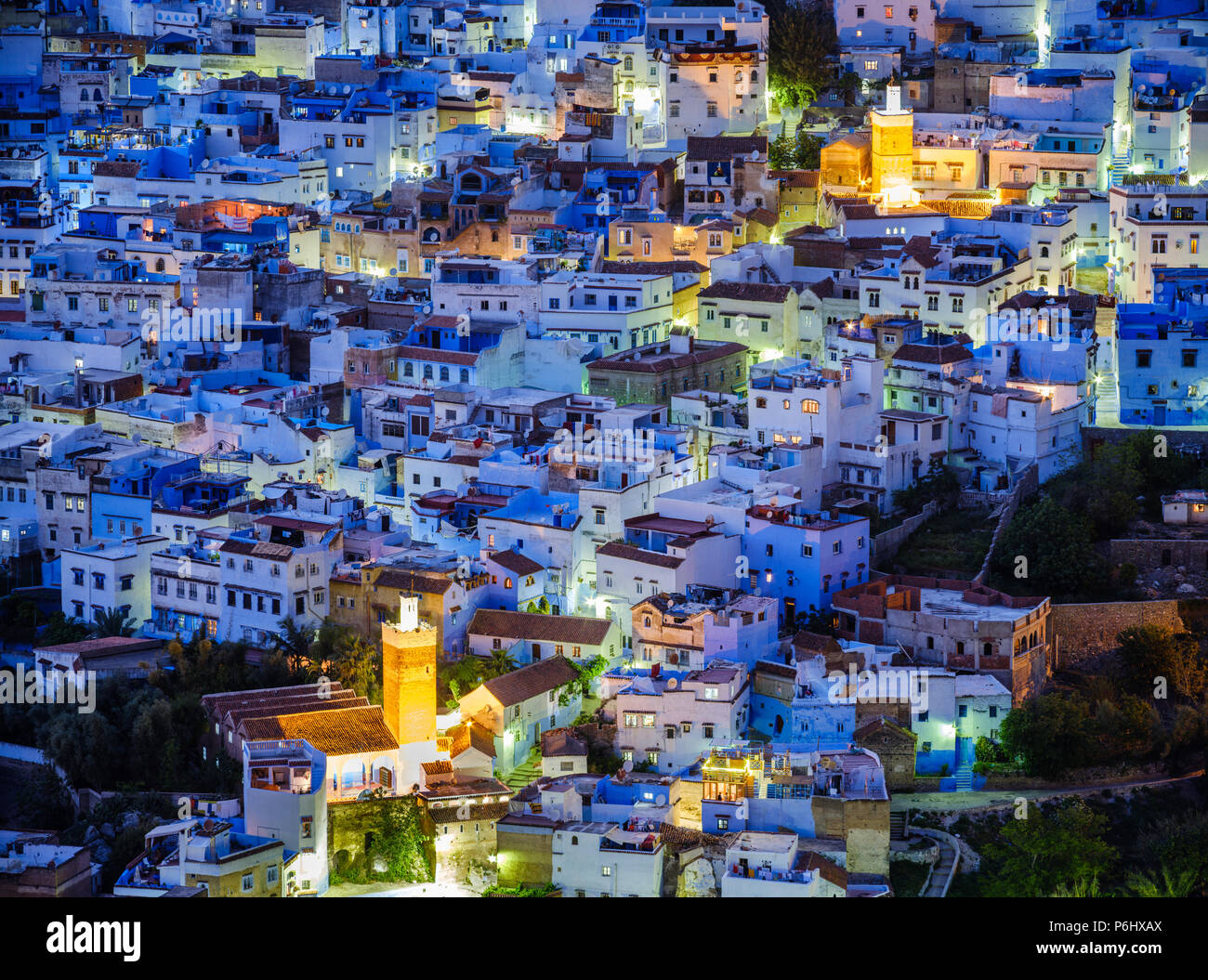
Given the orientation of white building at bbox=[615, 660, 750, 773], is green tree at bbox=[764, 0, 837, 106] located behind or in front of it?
behind

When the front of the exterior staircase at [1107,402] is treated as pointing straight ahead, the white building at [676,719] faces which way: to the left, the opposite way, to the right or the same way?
the same way

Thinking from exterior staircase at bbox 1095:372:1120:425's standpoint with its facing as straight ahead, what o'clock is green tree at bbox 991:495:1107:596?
The green tree is roughly at 12 o'clock from the exterior staircase.

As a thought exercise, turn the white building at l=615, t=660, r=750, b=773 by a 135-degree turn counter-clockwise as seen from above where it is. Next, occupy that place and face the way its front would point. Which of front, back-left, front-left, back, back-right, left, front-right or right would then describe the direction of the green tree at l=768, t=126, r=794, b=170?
front-left

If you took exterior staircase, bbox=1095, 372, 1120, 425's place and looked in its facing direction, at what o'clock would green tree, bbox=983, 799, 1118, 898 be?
The green tree is roughly at 12 o'clock from the exterior staircase.

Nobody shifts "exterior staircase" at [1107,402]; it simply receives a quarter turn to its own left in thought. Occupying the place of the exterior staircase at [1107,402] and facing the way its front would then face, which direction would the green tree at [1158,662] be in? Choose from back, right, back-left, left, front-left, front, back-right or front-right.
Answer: right

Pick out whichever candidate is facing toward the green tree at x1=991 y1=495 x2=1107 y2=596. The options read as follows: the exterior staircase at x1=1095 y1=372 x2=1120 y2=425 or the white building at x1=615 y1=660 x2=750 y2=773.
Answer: the exterior staircase

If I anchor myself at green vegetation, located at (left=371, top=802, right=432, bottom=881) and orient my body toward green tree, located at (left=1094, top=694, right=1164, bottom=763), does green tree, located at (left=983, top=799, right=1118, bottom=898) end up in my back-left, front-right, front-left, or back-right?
front-right

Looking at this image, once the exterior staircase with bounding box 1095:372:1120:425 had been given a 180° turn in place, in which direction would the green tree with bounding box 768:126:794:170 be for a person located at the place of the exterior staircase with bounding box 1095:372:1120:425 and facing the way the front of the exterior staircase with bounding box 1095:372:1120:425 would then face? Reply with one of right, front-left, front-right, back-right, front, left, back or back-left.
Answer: front-left

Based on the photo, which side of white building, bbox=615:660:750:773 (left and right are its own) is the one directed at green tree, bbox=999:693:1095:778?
left

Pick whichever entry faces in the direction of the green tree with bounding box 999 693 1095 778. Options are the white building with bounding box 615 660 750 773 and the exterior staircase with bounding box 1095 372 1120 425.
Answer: the exterior staircase

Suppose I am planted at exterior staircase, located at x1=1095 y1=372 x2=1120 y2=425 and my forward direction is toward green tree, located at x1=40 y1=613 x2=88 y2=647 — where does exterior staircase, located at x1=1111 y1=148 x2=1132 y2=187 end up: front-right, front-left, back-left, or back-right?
back-right

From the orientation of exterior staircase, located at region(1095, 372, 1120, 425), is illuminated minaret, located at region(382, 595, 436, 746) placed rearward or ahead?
ahead

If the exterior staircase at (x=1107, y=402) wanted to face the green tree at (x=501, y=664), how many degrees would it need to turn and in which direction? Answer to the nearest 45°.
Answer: approximately 45° to its right

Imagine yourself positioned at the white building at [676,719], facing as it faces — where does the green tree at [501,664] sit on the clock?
The green tree is roughly at 4 o'clock from the white building.

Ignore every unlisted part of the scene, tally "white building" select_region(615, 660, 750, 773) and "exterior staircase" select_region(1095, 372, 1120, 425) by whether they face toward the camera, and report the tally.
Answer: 2

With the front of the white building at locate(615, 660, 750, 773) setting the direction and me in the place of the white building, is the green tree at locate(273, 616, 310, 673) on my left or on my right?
on my right

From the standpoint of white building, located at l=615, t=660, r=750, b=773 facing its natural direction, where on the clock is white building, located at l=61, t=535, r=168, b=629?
white building, located at l=61, t=535, r=168, b=629 is roughly at 4 o'clock from white building, located at l=615, t=660, r=750, b=773.

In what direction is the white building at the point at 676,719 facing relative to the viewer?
toward the camera

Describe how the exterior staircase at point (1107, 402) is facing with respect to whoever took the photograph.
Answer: facing the viewer
